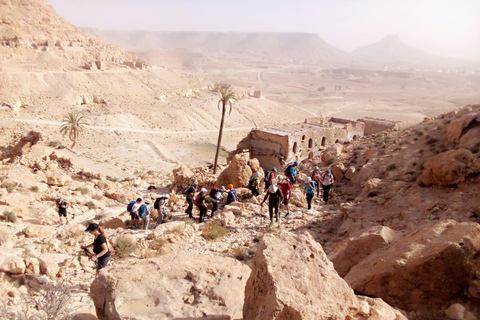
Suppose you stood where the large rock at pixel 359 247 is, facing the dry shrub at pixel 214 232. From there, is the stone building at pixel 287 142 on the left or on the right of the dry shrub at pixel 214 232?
right

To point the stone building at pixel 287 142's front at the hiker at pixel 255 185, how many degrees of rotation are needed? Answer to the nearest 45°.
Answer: approximately 45° to its right

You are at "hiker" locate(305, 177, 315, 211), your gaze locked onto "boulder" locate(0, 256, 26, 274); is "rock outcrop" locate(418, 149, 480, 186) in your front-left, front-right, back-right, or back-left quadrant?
back-left

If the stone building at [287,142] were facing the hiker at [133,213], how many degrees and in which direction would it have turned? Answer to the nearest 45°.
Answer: approximately 45° to its right

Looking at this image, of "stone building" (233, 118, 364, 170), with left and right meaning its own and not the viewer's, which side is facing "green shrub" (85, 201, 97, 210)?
right

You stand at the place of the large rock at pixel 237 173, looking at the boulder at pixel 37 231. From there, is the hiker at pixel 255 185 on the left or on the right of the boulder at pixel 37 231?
left

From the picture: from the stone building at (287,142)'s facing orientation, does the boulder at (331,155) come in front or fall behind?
in front

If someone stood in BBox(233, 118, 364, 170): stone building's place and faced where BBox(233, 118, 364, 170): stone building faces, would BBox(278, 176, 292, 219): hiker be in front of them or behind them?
in front

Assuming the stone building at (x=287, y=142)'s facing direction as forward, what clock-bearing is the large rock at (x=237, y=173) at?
The large rock is roughly at 2 o'clock from the stone building.

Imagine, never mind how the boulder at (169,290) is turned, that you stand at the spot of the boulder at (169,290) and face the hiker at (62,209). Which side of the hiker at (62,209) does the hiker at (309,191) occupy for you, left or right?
right

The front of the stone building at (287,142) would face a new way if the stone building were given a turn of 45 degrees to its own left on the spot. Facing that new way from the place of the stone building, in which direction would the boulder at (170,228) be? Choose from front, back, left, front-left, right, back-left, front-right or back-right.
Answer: right

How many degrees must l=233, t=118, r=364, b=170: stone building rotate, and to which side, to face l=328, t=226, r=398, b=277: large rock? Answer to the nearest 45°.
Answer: approximately 45° to its right
